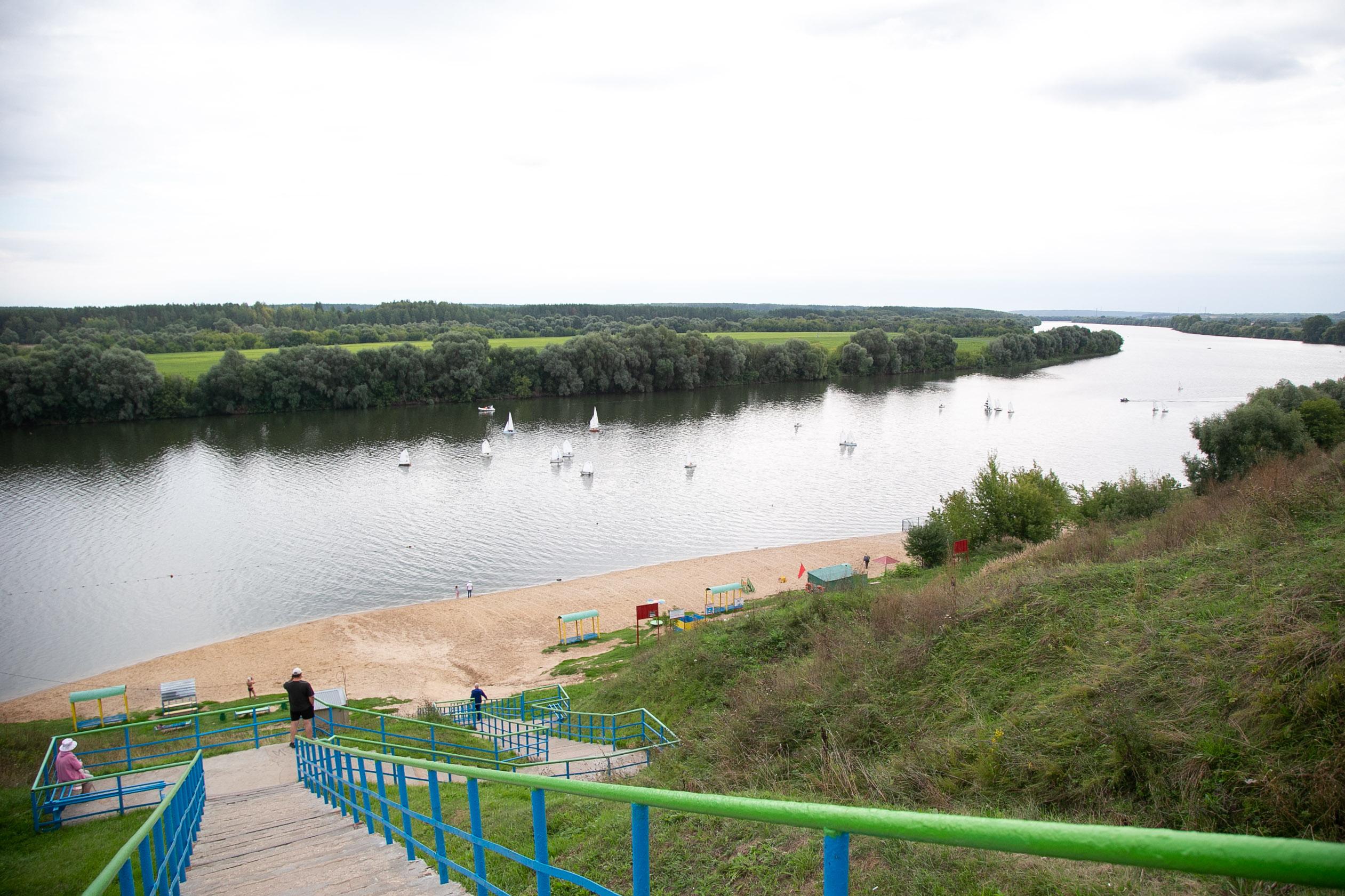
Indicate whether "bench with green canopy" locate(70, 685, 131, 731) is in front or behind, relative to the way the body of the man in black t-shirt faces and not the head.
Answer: in front

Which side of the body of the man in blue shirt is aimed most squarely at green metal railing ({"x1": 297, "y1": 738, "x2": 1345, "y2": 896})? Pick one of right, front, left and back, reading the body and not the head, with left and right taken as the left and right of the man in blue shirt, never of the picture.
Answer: back

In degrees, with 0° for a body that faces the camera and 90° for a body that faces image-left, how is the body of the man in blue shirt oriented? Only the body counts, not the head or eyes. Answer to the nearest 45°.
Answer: approximately 180°

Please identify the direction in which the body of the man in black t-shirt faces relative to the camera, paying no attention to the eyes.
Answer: away from the camera

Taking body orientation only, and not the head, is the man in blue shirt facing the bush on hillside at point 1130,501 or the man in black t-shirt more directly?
the bush on hillside

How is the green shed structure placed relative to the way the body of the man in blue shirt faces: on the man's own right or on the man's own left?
on the man's own right

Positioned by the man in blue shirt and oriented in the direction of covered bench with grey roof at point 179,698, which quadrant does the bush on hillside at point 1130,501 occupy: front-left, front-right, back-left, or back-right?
back-right

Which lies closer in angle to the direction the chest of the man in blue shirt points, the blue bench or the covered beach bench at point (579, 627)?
the covered beach bench

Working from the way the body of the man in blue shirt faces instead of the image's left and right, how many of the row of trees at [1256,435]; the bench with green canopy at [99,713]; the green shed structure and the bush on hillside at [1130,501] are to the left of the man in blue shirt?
1

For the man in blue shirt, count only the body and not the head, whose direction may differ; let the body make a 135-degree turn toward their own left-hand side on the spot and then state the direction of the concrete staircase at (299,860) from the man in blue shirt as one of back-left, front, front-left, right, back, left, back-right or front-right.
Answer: front-left

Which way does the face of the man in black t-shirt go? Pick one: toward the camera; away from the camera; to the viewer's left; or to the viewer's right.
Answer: away from the camera

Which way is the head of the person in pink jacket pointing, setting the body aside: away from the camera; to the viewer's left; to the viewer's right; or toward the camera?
away from the camera

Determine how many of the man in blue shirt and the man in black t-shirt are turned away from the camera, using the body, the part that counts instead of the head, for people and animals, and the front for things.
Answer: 2
